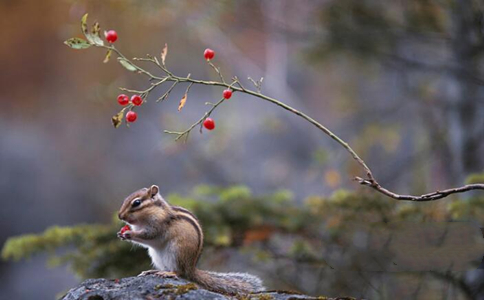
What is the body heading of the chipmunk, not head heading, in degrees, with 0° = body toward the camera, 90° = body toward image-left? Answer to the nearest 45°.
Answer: approximately 90°
